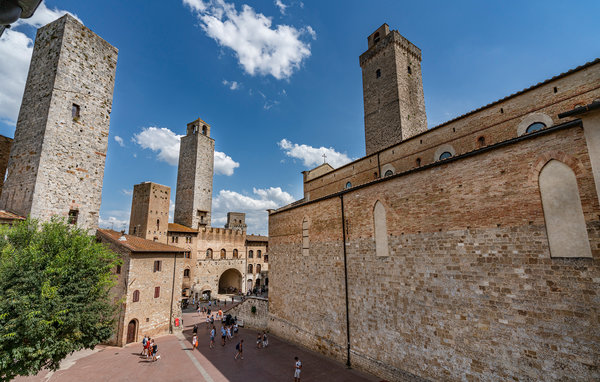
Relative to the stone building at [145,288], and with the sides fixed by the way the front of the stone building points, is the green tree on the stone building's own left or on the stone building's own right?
on the stone building's own right

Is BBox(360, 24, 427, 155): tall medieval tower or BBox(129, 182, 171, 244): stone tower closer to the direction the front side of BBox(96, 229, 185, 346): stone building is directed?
the tall medieval tower

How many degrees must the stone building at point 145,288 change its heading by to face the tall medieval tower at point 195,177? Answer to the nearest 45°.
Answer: approximately 135° to its left

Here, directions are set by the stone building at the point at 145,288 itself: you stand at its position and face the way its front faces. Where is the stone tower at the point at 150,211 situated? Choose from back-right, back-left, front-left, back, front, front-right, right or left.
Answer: back-left

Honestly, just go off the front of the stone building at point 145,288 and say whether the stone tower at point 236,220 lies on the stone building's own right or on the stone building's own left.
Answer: on the stone building's own left

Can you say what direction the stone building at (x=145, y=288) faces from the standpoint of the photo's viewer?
facing the viewer and to the right of the viewer

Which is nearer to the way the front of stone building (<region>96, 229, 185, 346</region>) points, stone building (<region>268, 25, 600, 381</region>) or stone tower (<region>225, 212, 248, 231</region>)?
the stone building

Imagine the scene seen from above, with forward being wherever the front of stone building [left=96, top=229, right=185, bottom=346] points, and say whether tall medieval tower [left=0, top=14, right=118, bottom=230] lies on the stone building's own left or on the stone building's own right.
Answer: on the stone building's own right

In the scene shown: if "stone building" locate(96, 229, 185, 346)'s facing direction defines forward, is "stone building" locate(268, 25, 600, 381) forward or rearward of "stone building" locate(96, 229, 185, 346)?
forward
